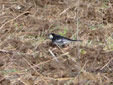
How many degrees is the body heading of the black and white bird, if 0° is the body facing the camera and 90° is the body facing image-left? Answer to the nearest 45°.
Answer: approximately 90°
